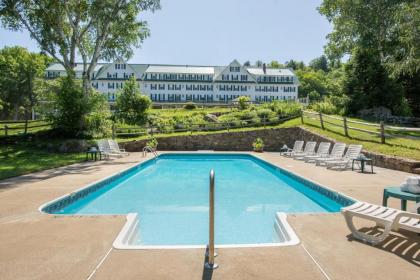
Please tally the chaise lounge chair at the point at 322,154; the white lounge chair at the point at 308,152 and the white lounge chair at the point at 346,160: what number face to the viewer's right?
0

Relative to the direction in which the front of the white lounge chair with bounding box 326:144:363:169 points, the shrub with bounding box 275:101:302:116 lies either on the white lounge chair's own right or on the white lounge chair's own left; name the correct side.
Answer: on the white lounge chair's own right

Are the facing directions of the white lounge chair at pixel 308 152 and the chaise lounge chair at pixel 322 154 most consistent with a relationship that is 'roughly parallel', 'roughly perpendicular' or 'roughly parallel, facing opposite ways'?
roughly parallel

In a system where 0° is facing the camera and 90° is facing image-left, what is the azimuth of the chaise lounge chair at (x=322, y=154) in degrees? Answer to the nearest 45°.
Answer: approximately 45°

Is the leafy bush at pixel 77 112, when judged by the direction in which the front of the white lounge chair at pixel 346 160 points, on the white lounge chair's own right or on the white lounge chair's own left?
on the white lounge chair's own right

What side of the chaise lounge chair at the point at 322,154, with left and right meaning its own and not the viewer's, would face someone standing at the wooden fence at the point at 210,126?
right

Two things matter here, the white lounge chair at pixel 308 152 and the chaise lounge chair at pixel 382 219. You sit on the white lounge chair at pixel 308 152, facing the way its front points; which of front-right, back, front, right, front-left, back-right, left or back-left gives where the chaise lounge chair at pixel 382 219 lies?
front-left

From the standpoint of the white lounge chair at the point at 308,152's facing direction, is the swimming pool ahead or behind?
ahead

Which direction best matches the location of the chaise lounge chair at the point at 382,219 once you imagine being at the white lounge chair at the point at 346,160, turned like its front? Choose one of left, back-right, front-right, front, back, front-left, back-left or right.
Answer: front-left

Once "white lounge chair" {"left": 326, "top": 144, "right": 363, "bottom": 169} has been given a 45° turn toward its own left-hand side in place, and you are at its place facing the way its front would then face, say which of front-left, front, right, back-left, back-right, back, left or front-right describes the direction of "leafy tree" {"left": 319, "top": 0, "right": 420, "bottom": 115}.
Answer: back

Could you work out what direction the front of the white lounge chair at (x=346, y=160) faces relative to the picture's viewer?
facing the viewer and to the left of the viewer

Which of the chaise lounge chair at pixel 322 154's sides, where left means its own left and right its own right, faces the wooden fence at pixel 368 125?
back

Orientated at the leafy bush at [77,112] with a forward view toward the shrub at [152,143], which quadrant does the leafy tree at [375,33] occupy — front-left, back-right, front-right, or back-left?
front-left

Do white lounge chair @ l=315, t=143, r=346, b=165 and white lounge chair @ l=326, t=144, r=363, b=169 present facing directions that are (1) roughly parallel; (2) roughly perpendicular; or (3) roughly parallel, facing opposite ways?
roughly parallel
